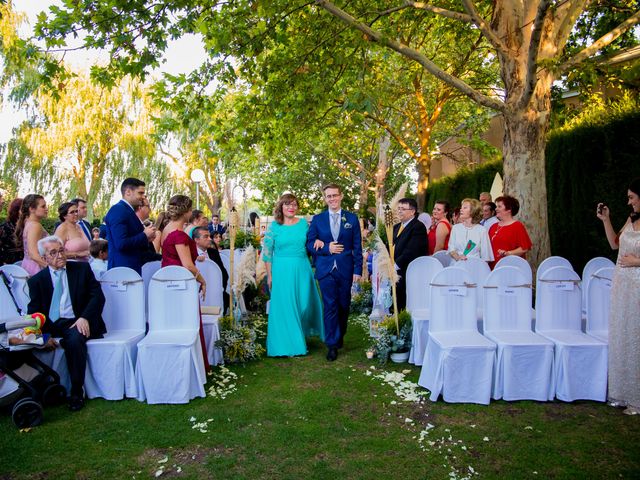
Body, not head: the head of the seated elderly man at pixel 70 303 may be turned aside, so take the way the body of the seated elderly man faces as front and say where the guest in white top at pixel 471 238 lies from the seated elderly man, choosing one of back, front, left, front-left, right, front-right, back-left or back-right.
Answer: left

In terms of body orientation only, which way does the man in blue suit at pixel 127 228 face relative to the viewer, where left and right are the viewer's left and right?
facing to the right of the viewer

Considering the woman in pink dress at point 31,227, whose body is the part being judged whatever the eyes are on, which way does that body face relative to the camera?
to the viewer's right

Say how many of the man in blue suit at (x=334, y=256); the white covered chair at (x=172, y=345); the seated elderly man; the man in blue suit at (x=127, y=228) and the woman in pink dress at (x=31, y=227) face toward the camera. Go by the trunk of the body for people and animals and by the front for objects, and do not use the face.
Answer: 3

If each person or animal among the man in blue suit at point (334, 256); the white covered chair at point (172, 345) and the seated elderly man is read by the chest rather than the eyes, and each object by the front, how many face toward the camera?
3

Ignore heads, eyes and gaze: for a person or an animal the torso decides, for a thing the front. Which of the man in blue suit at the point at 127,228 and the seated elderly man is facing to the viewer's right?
the man in blue suit

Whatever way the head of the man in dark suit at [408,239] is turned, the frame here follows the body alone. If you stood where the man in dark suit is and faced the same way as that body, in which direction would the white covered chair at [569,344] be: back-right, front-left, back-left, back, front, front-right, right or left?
left

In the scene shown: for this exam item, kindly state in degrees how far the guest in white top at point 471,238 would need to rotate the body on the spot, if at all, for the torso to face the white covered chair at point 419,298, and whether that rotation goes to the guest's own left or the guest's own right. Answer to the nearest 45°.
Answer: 0° — they already face it

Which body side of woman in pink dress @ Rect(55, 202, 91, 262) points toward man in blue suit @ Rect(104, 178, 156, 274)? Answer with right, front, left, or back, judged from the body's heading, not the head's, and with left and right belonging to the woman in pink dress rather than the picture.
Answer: front

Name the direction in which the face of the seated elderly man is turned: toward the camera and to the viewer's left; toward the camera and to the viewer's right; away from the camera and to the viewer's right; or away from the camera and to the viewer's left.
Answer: toward the camera and to the viewer's right

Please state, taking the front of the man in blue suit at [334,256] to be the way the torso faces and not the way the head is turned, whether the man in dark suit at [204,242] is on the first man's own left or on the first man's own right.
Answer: on the first man's own right

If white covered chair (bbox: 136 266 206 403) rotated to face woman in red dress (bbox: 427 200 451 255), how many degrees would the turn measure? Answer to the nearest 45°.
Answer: approximately 135° to its left

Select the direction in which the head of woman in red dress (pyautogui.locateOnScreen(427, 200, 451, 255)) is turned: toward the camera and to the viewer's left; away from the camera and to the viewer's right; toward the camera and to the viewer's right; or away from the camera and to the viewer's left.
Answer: toward the camera and to the viewer's left

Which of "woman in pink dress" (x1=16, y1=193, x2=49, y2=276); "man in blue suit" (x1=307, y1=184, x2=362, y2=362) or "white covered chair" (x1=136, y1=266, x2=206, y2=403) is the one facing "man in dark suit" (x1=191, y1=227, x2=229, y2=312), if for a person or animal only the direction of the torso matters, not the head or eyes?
the woman in pink dress

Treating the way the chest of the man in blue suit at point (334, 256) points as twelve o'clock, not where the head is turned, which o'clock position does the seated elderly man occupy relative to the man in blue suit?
The seated elderly man is roughly at 2 o'clock from the man in blue suit.

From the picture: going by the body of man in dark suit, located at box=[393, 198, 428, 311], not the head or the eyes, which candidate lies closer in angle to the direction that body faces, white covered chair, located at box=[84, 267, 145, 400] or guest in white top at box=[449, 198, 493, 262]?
the white covered chair

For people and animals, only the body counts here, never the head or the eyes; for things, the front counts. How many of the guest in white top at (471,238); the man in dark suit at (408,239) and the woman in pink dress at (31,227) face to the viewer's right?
1
